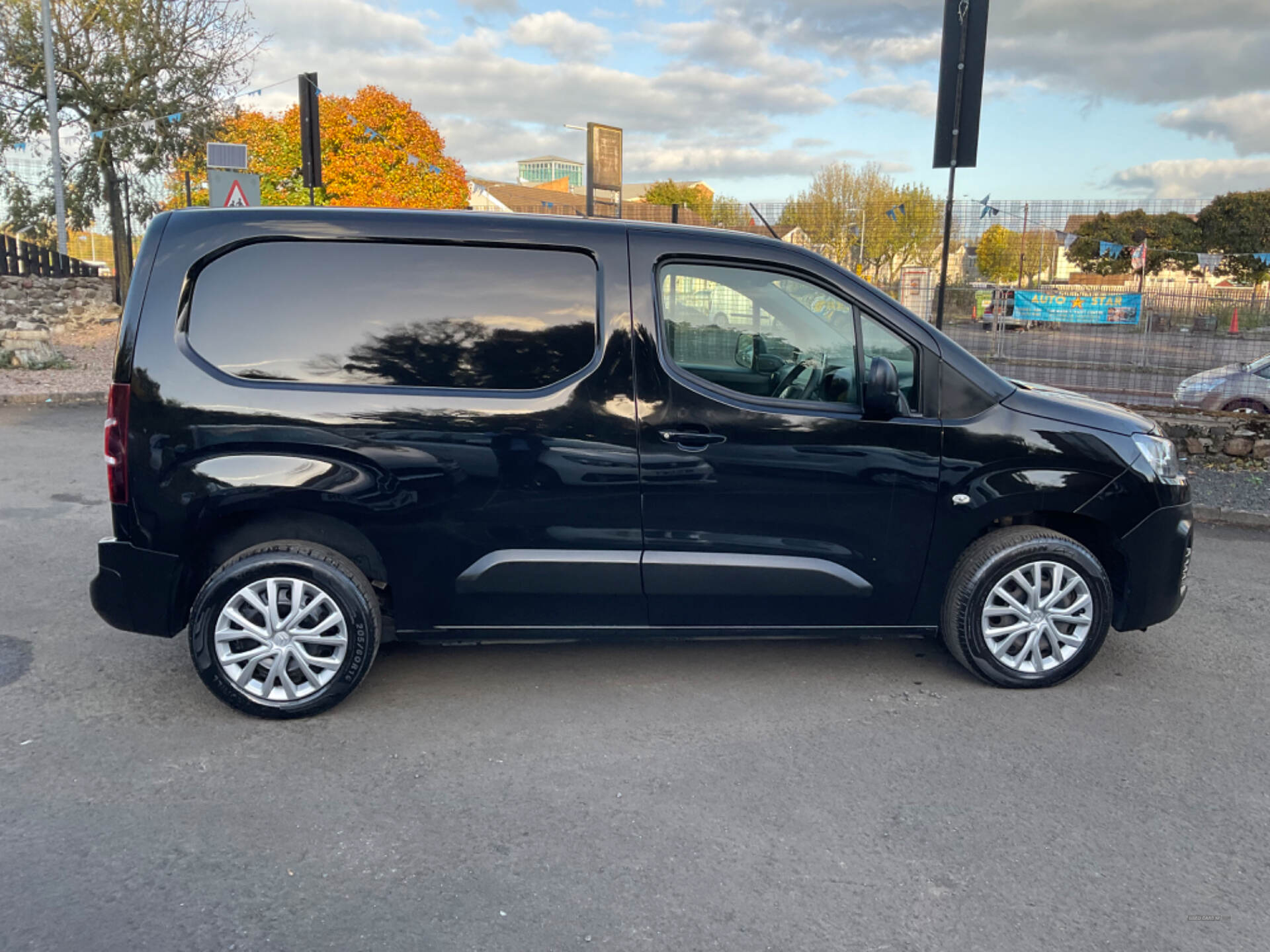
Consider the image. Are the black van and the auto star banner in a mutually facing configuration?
no

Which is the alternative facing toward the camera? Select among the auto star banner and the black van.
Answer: the auto star banner

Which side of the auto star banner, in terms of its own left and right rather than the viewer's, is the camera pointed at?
front

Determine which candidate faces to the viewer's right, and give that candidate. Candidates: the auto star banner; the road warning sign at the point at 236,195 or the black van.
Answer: the black van

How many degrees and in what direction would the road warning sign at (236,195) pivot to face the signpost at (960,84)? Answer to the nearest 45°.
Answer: approximately 45° to its left

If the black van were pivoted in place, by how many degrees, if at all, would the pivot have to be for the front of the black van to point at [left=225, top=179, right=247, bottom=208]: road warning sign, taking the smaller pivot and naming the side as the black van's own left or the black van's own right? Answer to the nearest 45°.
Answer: approximately 135° to the black van's own left

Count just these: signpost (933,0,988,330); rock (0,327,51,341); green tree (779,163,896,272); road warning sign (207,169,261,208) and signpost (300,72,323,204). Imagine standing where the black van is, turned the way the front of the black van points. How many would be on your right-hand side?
0

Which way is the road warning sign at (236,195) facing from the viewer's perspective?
toward the camera

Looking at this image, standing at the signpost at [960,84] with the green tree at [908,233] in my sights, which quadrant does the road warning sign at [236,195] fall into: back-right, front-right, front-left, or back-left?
front-left

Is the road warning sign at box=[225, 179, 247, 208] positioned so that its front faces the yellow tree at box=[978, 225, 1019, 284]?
no

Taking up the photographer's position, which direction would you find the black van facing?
facing to the right of the viewer

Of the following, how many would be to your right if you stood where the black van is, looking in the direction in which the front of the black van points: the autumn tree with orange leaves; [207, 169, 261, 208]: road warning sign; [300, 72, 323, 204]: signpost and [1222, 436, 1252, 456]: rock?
0

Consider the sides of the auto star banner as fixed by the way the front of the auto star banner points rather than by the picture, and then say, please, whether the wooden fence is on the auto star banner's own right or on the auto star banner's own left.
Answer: on the auto star banner's own right

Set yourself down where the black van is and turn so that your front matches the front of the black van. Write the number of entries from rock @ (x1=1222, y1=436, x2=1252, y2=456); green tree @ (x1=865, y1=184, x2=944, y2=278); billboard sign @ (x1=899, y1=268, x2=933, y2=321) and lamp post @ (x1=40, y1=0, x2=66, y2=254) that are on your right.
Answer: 0

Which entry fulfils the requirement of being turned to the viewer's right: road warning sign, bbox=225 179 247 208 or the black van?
the black van

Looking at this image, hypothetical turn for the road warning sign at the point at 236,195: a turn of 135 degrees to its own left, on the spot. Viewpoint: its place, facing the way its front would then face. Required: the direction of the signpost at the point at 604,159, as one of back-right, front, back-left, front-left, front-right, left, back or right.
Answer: front-right

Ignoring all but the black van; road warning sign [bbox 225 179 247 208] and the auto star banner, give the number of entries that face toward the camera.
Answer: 2

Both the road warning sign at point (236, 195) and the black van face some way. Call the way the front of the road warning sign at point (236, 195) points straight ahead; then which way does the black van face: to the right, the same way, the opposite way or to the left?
to the left

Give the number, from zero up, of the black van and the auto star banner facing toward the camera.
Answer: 1

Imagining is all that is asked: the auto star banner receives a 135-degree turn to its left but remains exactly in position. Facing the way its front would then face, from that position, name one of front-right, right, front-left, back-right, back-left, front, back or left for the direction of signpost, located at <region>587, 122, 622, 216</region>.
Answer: back-left

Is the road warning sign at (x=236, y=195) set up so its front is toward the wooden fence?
no
